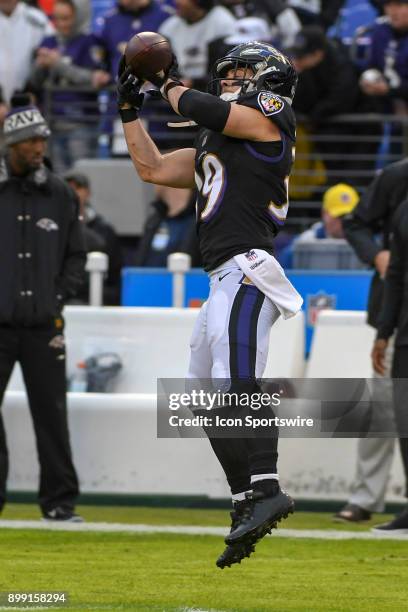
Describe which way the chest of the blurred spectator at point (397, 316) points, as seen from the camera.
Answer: to the viewer's left

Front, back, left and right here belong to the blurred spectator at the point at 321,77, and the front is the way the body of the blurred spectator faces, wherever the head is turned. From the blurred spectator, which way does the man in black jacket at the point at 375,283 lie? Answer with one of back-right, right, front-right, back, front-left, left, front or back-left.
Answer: front-left

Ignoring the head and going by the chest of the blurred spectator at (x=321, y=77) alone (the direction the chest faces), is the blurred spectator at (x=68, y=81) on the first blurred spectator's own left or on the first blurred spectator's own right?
on the first blurred spectator's own right

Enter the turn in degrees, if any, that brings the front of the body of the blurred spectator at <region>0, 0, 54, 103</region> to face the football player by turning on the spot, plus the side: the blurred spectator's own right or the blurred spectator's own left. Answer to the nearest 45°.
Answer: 0° — they already face them

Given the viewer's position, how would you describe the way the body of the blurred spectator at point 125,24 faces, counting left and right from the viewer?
facing the viewer

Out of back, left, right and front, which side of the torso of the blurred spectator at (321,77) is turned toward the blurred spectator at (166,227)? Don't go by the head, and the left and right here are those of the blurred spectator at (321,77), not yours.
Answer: front

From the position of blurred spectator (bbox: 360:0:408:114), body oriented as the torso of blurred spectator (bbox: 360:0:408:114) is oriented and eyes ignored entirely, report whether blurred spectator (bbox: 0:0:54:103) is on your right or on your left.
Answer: on your right

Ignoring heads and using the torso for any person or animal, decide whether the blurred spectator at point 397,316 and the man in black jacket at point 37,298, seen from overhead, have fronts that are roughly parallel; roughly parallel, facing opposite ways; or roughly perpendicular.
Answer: roughly perpendicular

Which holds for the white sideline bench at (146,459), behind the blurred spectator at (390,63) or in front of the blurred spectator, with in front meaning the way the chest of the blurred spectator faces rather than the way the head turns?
in front

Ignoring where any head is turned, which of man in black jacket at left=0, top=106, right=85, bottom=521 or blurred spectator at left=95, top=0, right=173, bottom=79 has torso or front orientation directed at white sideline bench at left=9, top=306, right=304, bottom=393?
the blurred spectator

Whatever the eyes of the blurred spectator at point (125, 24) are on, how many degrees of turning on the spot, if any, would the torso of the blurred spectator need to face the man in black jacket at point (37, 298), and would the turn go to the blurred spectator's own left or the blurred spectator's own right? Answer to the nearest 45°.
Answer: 0° — they already face them

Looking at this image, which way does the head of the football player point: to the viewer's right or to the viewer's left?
to the viewer's left
